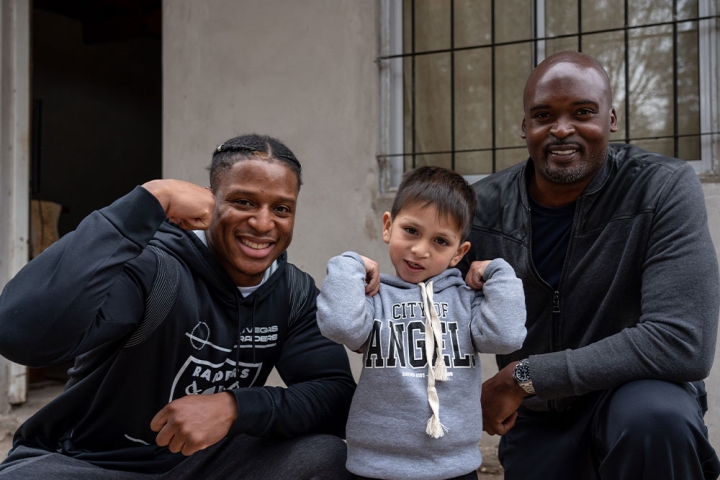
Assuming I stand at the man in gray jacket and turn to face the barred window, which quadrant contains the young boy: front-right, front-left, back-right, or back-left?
back-left

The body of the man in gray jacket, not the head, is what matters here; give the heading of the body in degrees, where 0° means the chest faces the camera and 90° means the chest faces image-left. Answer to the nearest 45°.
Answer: approximately 45°

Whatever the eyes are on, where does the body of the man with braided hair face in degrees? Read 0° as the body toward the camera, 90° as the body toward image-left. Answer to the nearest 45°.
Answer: approximately 315°
